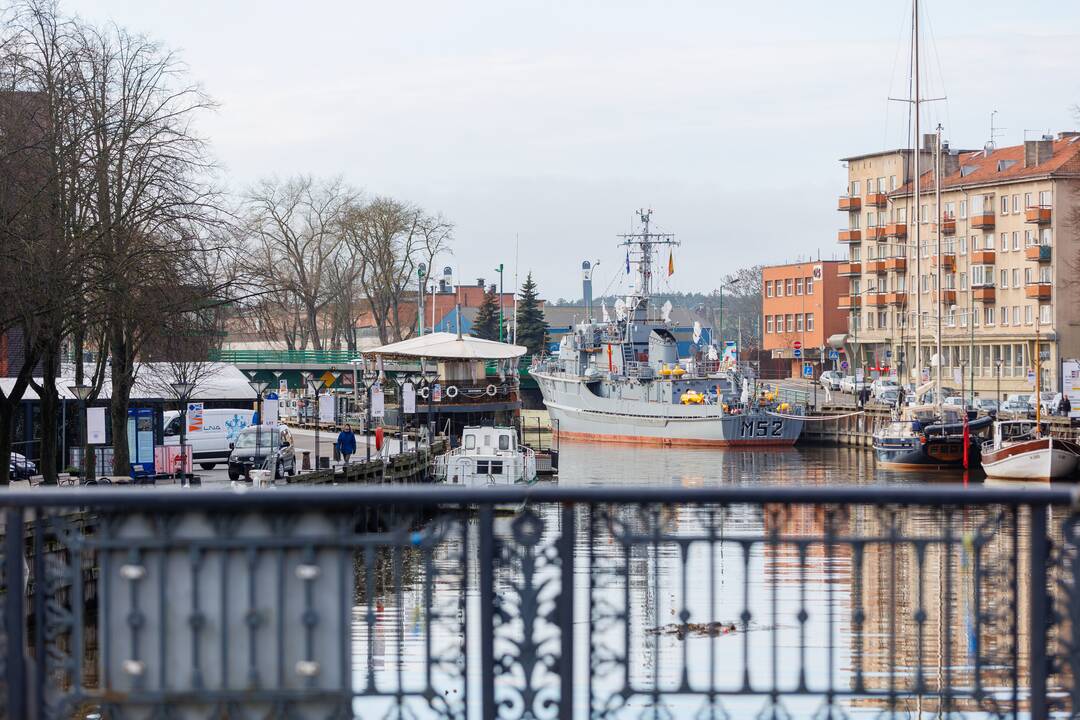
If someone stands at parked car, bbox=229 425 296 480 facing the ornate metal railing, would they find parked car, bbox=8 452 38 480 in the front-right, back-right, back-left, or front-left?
front-right

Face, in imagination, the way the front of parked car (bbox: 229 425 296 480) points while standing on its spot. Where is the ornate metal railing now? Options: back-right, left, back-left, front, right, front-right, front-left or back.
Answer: front-left

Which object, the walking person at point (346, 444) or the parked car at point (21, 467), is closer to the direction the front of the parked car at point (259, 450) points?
the parked car

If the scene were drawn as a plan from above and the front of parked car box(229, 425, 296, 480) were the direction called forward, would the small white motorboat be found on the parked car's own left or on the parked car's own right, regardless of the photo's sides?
on the parked car's own left

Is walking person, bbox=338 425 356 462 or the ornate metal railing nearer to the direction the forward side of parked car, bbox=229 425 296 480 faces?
the ornate metal railing

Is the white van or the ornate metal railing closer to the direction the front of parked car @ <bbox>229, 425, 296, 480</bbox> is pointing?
the ornate metal railing

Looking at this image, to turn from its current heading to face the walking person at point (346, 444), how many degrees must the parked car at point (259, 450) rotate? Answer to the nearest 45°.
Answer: approximately 135° to its left

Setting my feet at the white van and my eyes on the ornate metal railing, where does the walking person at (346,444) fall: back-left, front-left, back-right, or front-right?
front-left

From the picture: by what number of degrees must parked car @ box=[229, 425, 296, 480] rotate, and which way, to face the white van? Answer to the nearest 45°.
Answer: approximately 135° to its right

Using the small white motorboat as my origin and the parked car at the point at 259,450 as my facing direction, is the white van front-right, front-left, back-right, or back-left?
front-right

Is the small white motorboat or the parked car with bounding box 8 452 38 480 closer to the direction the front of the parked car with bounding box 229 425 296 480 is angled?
the parked car

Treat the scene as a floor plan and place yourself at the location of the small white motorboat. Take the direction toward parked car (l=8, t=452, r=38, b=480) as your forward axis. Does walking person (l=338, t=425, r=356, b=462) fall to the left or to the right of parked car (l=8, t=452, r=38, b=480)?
right
